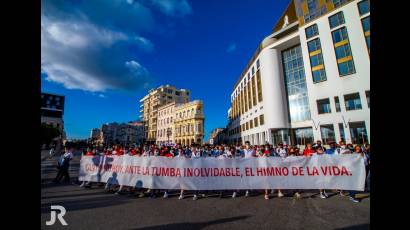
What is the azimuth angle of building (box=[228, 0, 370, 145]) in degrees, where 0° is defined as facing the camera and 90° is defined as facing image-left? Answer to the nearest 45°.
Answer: approximately 45°
